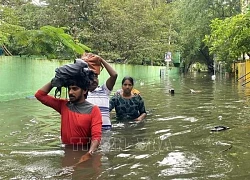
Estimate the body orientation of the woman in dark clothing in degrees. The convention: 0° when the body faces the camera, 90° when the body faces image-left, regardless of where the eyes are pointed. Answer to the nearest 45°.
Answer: approximately 0°

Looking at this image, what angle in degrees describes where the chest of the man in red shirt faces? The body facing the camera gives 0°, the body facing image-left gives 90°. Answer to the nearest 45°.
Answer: approximately 45°
